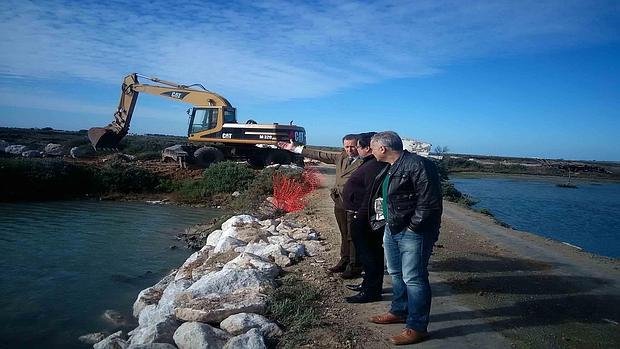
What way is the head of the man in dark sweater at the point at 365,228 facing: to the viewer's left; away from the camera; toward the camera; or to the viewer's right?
to the viewer's left

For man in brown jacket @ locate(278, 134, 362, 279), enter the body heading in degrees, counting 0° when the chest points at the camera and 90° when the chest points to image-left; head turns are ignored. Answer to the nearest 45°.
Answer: approximately 45°

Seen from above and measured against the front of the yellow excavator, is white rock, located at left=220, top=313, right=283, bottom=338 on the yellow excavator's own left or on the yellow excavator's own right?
on the yellow excavator's own left

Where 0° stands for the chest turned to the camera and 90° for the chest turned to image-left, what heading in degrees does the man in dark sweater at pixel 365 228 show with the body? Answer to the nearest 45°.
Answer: approximately 90°

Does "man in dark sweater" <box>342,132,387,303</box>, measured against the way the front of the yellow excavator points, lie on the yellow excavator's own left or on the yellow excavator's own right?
on the yellow excavator's own left

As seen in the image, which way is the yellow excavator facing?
to the viewer's left

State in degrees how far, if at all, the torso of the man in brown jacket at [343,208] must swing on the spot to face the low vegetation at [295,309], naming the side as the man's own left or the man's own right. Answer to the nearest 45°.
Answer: approximately 45° to the man's own left

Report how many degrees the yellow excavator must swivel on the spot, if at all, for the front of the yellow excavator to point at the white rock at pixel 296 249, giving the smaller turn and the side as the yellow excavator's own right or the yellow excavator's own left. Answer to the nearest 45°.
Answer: approximately 90° to the yellow excavator's own left

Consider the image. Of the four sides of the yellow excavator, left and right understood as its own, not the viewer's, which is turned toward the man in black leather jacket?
left

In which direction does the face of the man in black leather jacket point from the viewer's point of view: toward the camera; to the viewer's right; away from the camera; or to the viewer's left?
to the viewer's left
